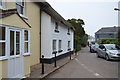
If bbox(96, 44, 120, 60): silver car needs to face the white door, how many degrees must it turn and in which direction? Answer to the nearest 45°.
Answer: approximately 45° to its right
